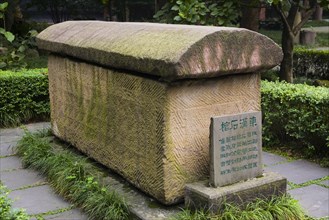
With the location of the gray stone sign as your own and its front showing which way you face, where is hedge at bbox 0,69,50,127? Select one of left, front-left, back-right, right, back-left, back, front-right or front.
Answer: back

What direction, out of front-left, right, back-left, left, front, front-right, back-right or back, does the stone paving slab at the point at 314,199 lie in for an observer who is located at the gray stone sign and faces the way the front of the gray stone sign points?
left

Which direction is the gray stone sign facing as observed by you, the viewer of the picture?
facing the viewer and to the right of the viewer

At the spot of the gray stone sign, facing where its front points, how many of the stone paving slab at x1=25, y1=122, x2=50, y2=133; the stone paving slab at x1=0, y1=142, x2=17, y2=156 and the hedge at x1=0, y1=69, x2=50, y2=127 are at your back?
3

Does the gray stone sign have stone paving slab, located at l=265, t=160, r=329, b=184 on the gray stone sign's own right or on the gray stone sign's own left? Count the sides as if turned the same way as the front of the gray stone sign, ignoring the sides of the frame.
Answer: on the gray stone sign's own left

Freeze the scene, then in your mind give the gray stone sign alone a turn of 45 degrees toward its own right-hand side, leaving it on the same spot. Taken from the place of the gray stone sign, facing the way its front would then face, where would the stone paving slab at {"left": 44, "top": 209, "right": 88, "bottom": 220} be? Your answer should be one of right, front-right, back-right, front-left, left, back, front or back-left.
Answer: right

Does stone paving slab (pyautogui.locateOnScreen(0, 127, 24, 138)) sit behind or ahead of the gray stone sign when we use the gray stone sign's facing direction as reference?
behind

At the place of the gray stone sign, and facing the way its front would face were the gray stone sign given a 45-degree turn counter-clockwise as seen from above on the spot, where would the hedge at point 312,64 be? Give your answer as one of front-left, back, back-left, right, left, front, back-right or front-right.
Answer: left

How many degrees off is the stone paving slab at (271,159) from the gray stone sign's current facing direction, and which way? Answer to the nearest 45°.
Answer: approximately 135° to its left

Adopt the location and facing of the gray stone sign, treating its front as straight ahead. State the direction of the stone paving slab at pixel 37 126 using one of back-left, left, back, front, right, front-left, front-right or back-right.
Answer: back

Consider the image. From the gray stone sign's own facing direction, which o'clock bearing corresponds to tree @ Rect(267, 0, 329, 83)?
The tree is roughly at 8 o'clock from the gray stone sign.

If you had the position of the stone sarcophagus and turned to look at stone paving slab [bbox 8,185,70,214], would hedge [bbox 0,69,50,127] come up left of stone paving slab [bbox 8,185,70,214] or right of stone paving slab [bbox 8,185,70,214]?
right

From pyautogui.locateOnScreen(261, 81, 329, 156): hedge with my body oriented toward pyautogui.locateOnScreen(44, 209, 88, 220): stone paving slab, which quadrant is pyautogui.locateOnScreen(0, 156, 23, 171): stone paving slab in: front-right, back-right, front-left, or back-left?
front-right

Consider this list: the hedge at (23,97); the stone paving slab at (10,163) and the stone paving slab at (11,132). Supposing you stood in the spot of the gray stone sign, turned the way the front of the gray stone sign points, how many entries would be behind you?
3

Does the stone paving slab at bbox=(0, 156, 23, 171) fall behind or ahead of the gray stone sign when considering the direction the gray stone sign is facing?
behind

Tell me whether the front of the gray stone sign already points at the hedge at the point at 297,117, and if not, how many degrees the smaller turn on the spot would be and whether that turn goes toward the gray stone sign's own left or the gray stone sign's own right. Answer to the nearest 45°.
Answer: approximately 135° to the gray stone sign's own left
